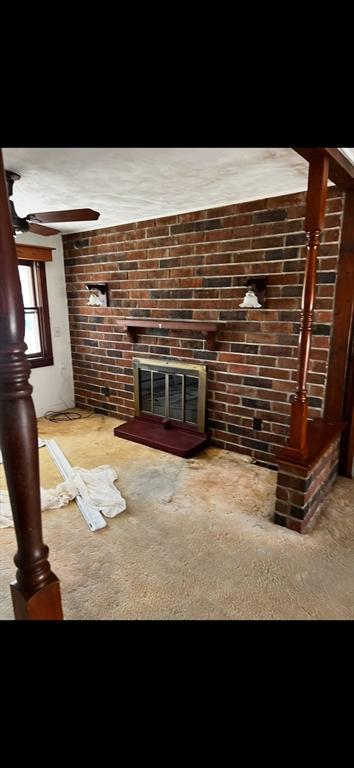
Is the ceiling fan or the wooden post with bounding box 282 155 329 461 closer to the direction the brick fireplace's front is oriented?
the ceiling fan

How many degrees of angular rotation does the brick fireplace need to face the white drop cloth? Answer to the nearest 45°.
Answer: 0° — it already faces it

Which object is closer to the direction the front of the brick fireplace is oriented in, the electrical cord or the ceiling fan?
the ceiling fan

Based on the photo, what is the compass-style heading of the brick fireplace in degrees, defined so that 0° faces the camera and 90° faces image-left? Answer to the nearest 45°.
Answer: approximately 45°

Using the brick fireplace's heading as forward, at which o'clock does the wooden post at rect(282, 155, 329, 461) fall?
The wooden post is roughly at 10 o'clock from the brick fireplace.
